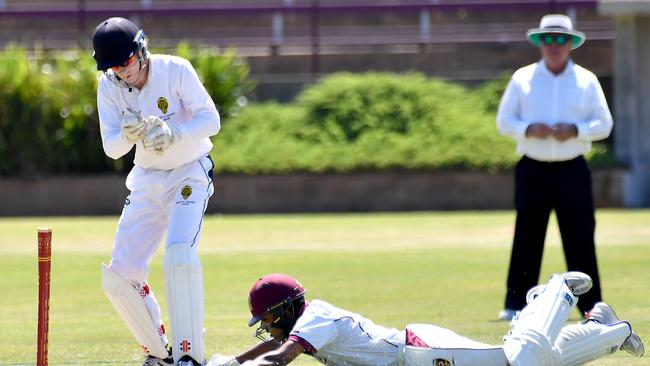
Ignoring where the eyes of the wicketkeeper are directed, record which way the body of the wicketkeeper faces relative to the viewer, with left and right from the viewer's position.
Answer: facing the viewer and to the left of the viewer

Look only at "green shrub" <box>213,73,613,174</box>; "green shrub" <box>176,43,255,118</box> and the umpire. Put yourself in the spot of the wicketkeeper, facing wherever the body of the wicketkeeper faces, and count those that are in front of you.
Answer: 0

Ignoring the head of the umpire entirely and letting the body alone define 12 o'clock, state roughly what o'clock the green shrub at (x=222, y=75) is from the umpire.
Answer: The green shrub is roughly at 5 o'clock from the umpire.

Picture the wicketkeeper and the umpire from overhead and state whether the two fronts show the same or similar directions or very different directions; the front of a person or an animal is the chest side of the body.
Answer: same or similar directions

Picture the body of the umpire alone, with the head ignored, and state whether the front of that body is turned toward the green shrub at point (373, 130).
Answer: no

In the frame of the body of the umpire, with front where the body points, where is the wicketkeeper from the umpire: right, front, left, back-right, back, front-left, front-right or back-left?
front-right

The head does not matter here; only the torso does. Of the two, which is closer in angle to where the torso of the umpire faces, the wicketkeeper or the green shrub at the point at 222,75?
the wicketkeeper

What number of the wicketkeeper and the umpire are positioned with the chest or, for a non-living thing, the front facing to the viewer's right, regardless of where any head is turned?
0

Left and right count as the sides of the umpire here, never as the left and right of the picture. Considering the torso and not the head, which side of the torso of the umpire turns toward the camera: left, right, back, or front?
front
